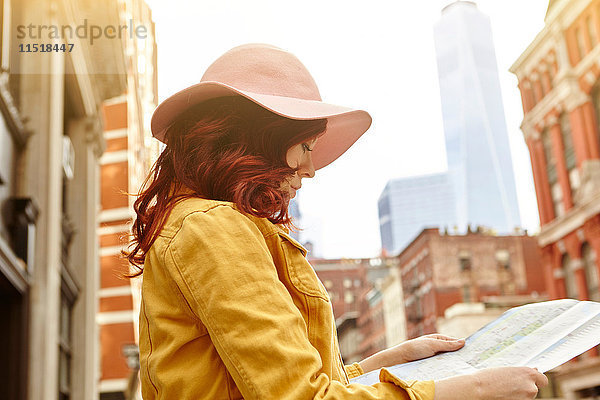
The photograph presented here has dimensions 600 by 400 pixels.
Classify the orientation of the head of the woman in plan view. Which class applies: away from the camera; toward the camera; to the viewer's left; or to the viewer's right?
to the viewer's right

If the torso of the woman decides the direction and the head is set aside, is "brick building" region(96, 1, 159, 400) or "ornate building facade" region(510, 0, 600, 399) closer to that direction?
the ornate building facade

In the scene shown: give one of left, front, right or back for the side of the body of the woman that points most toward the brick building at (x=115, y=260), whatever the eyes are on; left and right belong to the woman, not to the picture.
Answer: left

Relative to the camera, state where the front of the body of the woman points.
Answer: to the viewer's right

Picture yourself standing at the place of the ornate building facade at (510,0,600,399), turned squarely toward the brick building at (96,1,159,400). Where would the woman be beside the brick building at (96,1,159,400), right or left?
left
